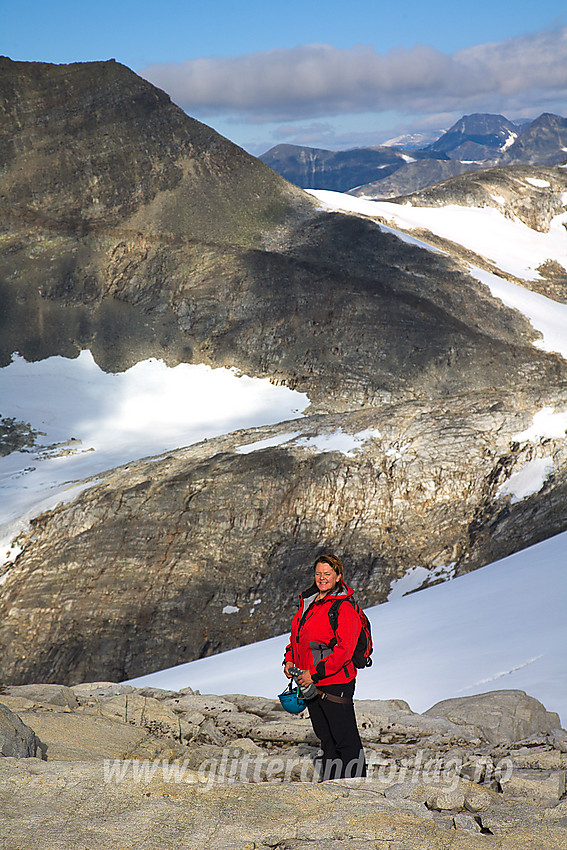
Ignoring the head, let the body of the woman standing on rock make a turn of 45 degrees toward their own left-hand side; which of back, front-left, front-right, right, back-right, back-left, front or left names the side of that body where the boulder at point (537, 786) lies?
left

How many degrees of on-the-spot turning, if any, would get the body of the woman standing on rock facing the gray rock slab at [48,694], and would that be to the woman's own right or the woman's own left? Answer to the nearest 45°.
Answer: approximately 90° to the woman's own right

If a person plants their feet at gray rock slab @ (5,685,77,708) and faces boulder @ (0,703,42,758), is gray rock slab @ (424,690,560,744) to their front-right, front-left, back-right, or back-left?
front-left

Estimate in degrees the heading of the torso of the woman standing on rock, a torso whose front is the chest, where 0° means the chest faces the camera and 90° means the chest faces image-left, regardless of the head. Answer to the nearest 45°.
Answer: approximately 45°
